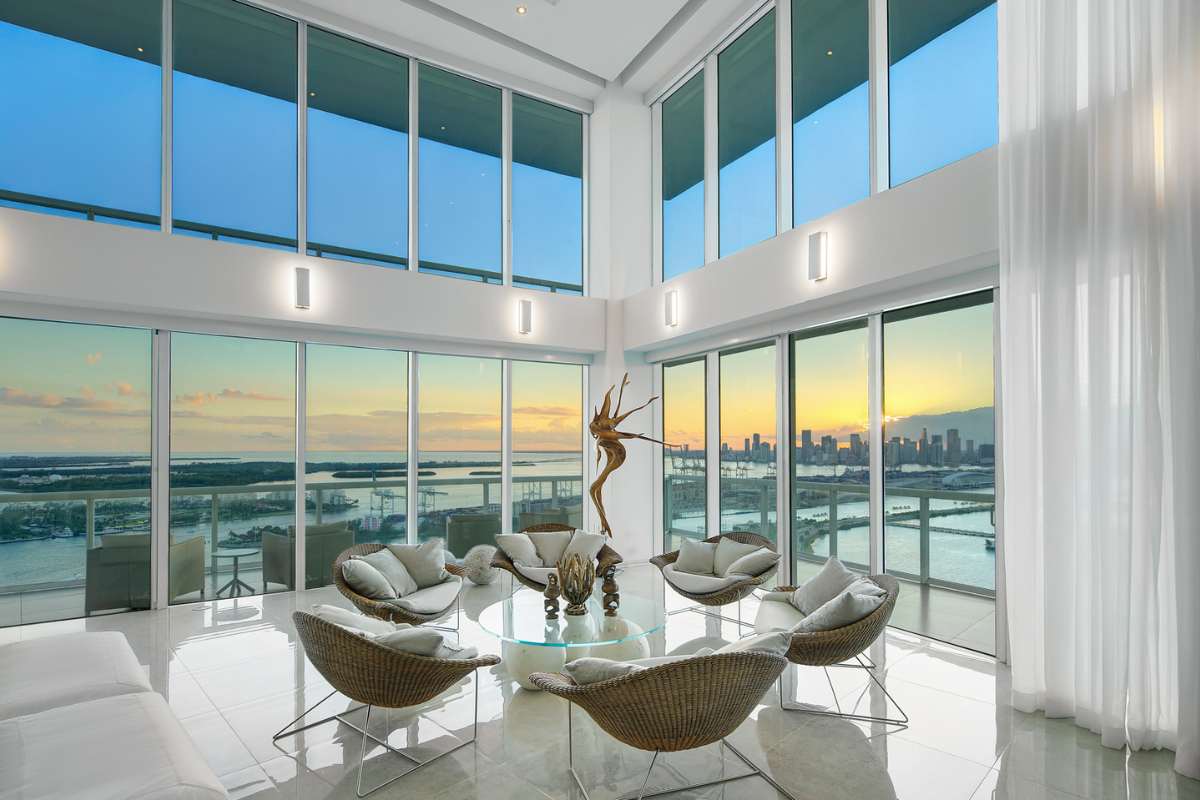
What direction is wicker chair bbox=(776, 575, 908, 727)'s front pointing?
to the viewer's left

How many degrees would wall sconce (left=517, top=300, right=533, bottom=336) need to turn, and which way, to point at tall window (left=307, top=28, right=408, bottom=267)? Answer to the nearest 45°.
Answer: approximately 135° to its right

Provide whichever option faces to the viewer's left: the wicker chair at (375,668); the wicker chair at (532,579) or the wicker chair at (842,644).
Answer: the wicker chair at (842,644)

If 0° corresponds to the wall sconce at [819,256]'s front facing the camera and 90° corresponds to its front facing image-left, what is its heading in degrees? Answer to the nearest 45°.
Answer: approximately 45°

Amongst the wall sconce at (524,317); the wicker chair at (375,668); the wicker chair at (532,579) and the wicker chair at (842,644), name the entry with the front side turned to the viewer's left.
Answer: the wicker chair at (842,644)

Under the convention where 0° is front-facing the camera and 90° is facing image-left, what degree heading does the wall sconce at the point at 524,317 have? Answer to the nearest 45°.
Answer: approximately 315°

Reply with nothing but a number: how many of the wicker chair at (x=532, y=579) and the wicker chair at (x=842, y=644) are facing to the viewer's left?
1

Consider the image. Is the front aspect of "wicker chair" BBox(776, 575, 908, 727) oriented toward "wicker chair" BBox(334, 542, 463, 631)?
yes
